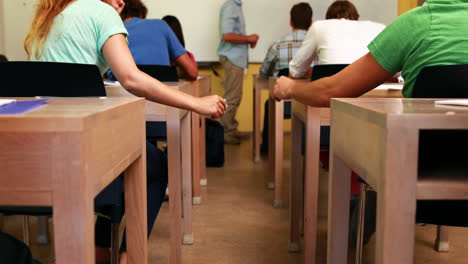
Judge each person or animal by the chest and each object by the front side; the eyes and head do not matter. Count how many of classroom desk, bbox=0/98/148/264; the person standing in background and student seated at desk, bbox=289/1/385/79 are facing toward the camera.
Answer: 1

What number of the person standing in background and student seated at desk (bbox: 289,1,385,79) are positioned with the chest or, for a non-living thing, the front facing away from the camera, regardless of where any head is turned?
1

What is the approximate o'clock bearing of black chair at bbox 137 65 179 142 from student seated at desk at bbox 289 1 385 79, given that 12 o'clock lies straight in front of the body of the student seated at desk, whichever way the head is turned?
The black chair is roughly at 8 o'clock from the student seated at desk.

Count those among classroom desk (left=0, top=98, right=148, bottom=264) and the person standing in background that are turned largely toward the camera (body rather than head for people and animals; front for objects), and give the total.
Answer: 1

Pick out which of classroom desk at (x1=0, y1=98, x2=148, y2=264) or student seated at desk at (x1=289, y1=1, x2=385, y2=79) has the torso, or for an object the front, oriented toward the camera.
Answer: the classroom desk

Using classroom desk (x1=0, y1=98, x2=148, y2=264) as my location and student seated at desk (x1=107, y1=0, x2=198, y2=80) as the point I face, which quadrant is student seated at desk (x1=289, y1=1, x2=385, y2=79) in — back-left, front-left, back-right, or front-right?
front-right

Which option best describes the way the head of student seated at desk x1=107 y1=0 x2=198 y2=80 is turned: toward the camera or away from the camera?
away from the camera

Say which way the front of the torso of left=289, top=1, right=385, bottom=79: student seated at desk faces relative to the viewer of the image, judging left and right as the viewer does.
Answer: facing away from the viewer

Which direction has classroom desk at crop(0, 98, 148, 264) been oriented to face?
toward the camera

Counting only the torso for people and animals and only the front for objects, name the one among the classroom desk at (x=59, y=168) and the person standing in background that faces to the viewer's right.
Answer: the person standing in background

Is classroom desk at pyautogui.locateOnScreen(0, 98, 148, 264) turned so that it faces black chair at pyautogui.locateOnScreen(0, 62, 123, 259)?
no

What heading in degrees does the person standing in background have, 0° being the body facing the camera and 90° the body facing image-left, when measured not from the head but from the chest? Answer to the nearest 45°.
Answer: approximately 270°

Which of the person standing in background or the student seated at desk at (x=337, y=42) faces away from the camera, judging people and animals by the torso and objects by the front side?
the student seated at desk

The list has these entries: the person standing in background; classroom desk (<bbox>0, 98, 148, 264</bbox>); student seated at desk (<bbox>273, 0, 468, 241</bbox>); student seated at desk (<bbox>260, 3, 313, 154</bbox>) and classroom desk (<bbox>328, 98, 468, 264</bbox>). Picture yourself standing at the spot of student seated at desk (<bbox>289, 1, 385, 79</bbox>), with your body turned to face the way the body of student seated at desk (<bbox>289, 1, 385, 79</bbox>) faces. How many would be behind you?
3

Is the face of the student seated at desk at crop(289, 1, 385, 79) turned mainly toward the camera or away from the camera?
away from the camera

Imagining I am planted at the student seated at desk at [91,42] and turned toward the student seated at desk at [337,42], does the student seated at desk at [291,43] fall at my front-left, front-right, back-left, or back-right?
front-left

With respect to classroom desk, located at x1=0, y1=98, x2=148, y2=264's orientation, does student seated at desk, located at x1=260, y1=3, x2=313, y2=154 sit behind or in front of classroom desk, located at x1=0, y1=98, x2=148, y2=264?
behind

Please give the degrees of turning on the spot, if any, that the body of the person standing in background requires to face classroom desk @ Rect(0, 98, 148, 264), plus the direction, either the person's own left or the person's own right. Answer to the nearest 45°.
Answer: approximately 90° to the person's own right

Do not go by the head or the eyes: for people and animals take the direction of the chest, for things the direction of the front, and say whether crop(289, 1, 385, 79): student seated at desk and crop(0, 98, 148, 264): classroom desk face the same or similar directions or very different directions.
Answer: very different directions
